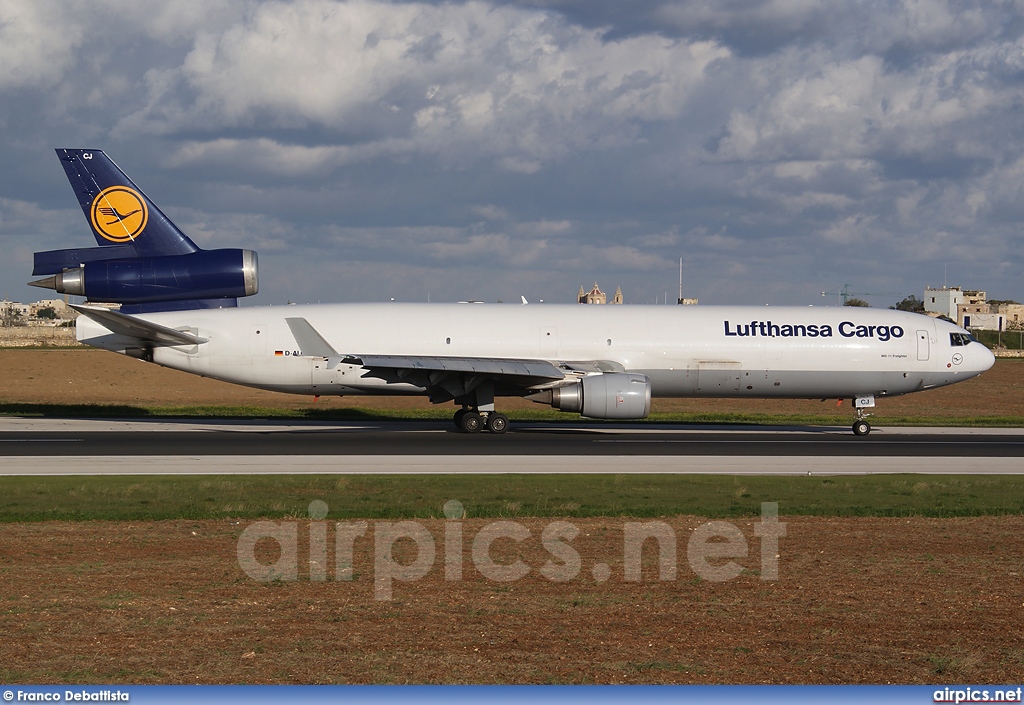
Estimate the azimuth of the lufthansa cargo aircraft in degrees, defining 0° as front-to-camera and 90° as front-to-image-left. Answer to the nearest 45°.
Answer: approximately 270°
